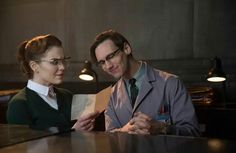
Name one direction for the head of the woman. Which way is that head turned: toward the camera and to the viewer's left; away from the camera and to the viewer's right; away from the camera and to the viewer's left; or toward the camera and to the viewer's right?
toward the camera and to the viewer's right

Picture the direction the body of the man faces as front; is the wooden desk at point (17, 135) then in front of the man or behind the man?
in front

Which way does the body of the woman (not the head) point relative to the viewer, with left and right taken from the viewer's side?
facing the viewer and to the right of the viewer

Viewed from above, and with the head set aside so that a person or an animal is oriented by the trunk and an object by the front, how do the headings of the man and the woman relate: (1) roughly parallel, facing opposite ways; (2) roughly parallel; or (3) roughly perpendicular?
roughly perpendicular

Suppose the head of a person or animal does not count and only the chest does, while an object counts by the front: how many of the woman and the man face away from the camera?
0

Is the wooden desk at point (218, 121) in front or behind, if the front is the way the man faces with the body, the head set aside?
behind

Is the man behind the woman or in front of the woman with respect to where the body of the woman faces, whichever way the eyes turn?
in front

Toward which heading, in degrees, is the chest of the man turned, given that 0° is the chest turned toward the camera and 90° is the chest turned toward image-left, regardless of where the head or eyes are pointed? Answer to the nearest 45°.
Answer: approximately 45°
